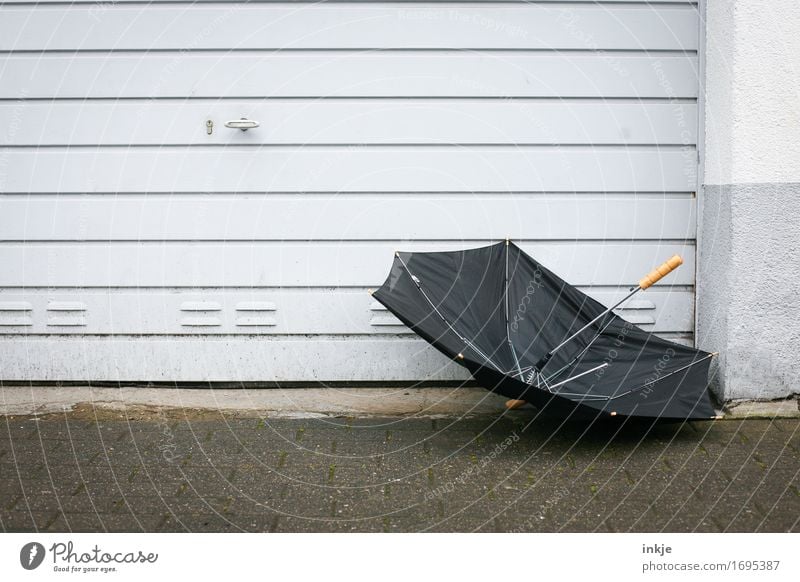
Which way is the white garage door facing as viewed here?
toward the camera
